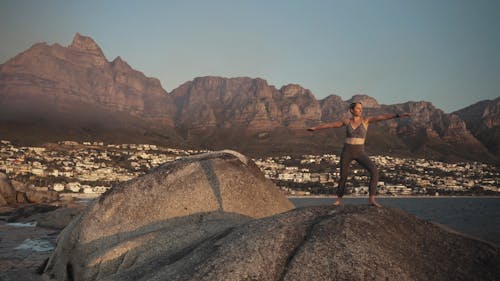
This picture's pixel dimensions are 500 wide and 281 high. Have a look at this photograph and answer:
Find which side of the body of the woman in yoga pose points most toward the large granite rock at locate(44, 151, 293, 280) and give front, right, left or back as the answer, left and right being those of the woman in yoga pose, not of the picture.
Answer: right

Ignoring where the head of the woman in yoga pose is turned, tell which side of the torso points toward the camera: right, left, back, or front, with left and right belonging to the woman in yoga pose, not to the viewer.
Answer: front
